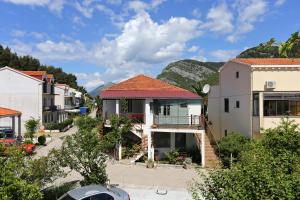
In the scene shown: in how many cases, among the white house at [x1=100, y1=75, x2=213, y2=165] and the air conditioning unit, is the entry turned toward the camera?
2

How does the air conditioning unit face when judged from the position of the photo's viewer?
facing the viewer

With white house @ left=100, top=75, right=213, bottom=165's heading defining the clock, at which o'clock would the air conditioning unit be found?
The air conditioning unit is roughly at 10 o'clock from the white house.

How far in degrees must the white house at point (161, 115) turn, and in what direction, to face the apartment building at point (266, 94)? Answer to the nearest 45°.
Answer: approximately 45° to its left

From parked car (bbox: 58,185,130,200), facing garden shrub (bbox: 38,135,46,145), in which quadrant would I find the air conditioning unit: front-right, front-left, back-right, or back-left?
front-right

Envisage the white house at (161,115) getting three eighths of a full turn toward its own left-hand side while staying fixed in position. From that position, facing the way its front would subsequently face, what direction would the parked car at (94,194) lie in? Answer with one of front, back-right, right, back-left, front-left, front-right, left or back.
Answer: back-right

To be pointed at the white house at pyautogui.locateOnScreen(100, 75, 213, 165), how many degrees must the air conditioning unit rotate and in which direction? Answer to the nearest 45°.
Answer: approximately 90° to its right

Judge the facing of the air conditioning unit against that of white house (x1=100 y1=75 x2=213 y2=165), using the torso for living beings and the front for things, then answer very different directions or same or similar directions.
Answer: same or similar directions

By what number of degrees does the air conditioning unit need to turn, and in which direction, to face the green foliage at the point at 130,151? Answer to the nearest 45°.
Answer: approximately 90° to its right

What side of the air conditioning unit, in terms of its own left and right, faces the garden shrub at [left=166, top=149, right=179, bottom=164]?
right

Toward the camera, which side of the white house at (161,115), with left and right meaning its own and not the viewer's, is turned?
front

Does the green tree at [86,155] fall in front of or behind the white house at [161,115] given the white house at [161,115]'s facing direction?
in front
